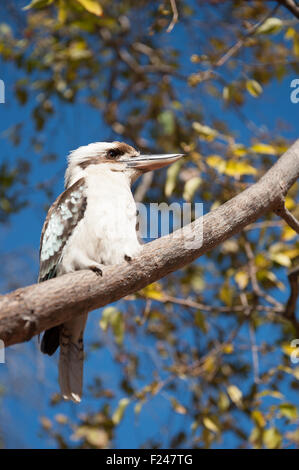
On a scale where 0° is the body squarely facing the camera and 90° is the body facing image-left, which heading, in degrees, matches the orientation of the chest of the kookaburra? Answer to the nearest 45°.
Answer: approximately 315°

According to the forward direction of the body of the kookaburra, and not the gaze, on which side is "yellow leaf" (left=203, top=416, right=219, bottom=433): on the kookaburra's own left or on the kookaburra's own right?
on the kookaburra's own left

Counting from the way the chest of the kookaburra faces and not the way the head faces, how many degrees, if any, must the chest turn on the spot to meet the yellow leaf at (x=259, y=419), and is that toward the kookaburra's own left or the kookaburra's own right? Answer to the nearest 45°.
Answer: approximately 90° to the kookaburra's own left
